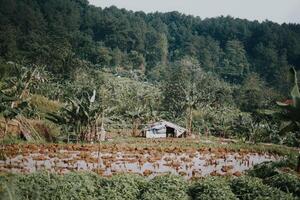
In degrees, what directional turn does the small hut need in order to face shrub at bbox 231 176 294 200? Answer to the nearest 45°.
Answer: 0° — it already faces it

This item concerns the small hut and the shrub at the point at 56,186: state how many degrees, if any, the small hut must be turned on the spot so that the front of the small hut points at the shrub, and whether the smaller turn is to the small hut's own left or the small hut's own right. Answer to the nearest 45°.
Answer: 0° — it already faces it

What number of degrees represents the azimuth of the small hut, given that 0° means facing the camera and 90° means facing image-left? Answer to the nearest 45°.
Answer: approximately 0°

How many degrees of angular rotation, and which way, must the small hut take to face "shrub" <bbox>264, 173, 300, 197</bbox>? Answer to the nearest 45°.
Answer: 0° — it already faces it

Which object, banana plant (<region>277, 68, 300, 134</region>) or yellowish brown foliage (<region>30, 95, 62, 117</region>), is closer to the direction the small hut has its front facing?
the banana plant

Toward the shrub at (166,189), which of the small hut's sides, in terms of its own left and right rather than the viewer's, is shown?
front

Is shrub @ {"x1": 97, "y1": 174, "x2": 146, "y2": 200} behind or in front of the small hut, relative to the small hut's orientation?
in front

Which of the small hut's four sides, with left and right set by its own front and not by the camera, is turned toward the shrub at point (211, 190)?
front

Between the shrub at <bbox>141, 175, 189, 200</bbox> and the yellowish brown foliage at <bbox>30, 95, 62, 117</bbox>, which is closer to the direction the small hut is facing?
the shrub
